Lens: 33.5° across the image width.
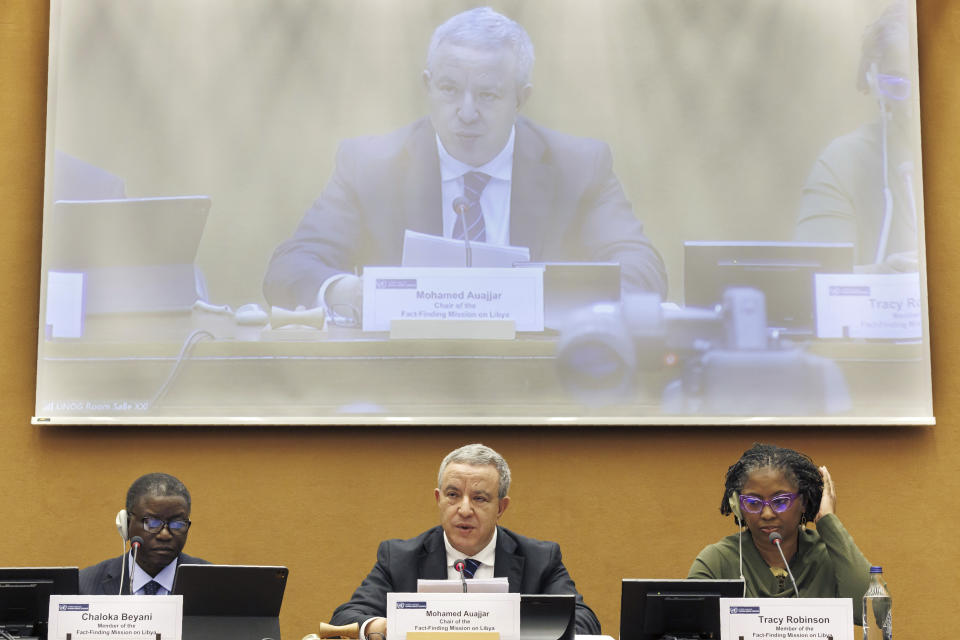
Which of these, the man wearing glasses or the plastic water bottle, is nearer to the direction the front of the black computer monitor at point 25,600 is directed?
the man wearing glasses

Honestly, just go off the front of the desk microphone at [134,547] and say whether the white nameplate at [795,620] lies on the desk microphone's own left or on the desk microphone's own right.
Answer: on the desk microphone's own right

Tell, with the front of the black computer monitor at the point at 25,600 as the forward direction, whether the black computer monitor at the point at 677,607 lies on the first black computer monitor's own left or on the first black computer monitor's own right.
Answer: on the first black computer monitor's own right

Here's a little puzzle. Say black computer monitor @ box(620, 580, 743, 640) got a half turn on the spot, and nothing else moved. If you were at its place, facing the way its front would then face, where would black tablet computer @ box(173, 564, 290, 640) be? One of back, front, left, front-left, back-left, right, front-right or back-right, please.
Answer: right

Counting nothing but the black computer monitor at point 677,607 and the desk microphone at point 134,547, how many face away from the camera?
2

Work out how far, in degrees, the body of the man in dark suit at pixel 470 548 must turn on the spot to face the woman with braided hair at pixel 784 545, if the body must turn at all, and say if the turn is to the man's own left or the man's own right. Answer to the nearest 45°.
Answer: approximately 90° to the man's own left

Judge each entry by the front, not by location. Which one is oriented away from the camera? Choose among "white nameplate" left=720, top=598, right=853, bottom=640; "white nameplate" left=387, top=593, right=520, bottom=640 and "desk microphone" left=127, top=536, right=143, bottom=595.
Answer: the desk microphone

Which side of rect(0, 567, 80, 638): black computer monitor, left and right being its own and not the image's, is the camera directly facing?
back

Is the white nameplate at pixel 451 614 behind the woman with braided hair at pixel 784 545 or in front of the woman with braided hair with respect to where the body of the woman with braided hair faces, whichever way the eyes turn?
in front

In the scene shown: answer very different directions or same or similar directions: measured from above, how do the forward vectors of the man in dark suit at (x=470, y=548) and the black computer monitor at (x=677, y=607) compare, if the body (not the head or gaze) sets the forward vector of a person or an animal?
very different directions

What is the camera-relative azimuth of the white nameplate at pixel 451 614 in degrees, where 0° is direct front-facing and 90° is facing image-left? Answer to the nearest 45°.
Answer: approximately 0°

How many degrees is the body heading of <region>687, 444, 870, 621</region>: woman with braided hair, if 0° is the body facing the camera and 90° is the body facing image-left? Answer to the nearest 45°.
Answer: approximately 0°

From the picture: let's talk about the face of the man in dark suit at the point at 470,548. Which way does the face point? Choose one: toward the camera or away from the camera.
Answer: toward the camera

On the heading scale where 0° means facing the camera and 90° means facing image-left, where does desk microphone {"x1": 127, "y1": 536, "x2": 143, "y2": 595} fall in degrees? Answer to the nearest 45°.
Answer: approximately 180°

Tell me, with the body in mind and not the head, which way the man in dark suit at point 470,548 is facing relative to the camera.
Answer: toward the camera
